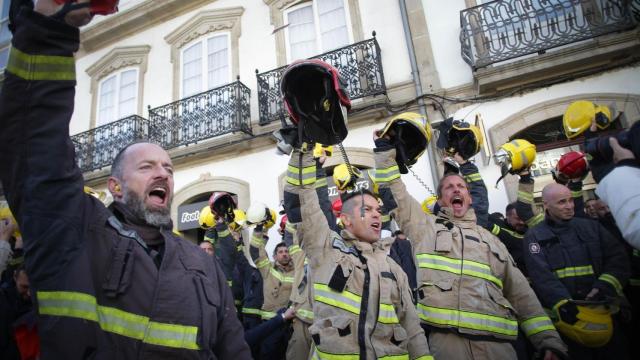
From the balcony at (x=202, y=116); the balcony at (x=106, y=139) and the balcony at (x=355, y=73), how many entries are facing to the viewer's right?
0

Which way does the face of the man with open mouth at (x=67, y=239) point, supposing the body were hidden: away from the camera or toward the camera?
toward the camera

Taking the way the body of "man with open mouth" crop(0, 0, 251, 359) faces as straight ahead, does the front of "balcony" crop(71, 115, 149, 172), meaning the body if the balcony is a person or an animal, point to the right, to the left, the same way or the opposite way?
to the right

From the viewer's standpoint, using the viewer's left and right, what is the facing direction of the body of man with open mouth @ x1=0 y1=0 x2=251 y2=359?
facing the viewer and to the right of the viewer

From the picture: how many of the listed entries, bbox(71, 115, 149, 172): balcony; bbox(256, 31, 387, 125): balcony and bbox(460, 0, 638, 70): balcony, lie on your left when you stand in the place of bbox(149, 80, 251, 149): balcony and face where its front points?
2

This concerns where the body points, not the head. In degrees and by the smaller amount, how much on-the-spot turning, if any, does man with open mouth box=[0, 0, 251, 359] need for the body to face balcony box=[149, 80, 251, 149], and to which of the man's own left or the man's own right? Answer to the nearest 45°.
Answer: approximately 135° to the man's own left

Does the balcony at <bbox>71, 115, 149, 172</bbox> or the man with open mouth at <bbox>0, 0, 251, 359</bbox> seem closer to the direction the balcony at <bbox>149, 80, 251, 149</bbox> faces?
the man with open mouth

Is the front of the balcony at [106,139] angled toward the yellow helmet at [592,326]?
no

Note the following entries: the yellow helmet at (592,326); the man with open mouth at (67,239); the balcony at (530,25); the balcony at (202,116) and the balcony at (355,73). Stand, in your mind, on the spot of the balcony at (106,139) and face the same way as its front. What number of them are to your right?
0

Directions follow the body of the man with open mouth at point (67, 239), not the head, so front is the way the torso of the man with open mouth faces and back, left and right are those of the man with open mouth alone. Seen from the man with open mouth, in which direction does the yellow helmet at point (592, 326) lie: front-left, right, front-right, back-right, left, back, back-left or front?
front-left

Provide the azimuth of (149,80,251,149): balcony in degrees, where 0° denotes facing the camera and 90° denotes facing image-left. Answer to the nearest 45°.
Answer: approximately 45°

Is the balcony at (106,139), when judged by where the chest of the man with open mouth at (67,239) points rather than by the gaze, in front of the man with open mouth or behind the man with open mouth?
behind

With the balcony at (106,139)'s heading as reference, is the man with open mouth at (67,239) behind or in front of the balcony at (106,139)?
in front

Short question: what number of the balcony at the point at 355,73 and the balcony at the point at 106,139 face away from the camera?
0

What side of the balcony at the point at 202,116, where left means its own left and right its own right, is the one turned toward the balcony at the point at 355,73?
left

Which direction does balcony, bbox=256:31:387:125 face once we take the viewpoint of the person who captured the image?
facing the viewer and to the left of the viewer

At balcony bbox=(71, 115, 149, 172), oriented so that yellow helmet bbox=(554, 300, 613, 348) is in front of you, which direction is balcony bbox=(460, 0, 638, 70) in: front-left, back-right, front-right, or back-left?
front-left

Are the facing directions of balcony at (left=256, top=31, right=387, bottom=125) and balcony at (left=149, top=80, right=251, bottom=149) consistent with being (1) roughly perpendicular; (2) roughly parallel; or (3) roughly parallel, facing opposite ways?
roughly parallel

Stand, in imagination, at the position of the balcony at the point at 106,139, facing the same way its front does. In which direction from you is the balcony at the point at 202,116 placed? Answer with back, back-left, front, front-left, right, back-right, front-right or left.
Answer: left
